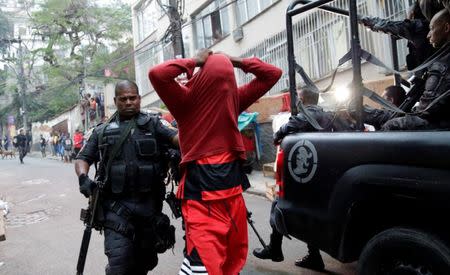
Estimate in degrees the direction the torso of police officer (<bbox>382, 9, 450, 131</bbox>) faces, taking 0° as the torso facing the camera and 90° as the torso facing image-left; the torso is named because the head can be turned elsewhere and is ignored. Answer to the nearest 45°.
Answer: approximately 90°

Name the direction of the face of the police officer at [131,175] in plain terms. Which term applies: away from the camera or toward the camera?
toward the camera

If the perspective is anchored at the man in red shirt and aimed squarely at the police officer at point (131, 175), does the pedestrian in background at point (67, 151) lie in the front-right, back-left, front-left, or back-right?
front-right

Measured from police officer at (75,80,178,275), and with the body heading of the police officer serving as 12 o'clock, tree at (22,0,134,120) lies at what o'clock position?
The tree is roughly at 6 o'clock from the police officer.

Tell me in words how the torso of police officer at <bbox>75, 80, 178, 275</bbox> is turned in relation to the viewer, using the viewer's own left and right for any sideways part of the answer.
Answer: facing the viewer

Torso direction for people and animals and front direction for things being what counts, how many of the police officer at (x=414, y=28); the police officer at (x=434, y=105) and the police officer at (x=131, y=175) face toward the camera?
1

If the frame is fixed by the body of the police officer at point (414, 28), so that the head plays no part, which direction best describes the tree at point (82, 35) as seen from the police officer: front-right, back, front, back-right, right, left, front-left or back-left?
front-right

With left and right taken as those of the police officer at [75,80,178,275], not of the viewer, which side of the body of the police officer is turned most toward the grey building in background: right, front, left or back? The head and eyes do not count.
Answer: back

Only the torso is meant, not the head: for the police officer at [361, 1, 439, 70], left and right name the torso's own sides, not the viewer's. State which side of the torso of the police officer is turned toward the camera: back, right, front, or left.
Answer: left

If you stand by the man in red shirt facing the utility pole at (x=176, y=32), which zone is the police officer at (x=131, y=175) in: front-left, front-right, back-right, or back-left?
front-left

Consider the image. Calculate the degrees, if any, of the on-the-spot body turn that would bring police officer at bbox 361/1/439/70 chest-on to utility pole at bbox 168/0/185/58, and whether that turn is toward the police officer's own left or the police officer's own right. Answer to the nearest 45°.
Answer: approximately 45° to the police officer's own right

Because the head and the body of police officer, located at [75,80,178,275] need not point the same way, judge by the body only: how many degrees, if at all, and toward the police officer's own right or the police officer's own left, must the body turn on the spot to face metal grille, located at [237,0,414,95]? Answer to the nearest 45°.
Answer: approximately 135° to the police officer's own left

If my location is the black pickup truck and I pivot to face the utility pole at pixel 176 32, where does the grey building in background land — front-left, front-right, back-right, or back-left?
front-left

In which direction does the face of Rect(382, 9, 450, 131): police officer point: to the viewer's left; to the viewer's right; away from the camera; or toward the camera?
to the viewer's left
